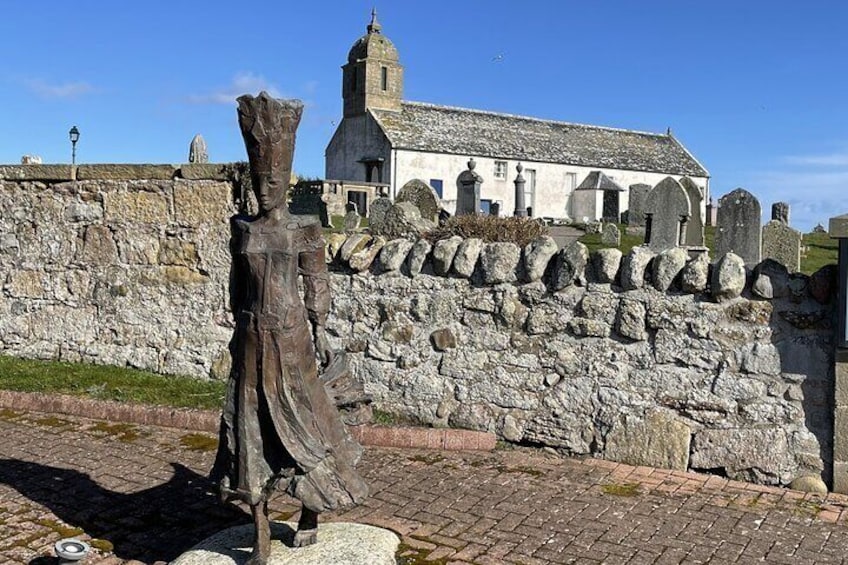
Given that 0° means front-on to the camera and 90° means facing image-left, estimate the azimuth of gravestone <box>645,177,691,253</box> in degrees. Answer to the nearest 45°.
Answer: approximately 0°

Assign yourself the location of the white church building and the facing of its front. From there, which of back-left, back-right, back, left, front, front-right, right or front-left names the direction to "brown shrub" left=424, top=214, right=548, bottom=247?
front-left

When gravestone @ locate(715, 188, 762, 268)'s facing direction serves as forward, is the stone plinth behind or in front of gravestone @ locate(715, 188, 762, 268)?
in front

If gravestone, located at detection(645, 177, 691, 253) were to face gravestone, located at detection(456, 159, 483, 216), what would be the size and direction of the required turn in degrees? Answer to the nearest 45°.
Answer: approximately 135° to its right

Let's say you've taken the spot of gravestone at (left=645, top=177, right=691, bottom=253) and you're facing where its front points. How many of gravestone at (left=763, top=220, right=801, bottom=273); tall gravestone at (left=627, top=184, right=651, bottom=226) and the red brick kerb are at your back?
1

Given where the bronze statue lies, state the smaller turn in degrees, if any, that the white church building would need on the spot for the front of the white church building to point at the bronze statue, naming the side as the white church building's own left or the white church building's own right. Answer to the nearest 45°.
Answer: approximately 45° to the white church building's own left

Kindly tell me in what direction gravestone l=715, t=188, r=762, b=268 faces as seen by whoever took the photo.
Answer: facing the viewer

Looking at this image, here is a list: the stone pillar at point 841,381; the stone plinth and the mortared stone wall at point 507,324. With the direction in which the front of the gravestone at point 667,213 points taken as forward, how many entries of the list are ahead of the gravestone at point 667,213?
3

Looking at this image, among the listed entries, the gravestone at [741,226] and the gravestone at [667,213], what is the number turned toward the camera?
2

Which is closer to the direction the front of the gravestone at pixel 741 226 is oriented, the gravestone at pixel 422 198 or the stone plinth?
the stone plinth

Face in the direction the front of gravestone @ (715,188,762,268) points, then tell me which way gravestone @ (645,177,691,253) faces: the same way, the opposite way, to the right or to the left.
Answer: the same way

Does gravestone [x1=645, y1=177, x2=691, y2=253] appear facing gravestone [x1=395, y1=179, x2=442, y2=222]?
no

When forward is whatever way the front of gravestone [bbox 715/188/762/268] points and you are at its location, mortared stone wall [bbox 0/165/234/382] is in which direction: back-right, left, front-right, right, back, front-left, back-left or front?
front-right

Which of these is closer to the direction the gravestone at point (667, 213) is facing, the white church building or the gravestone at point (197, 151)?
the gravestone
